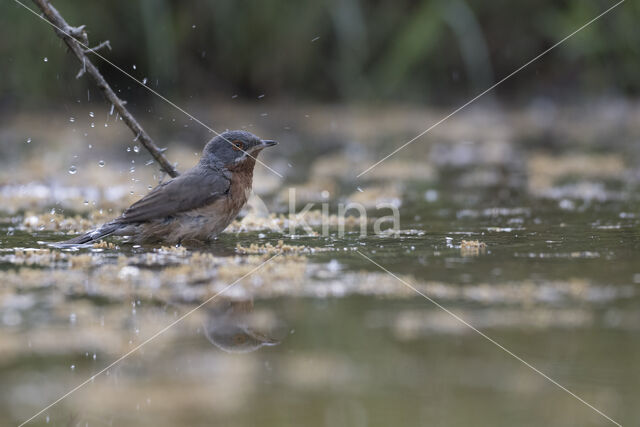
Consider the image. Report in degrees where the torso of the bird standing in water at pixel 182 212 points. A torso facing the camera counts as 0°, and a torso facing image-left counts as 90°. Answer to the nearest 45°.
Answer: approximately 270°
